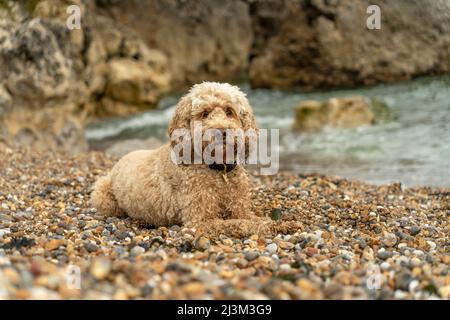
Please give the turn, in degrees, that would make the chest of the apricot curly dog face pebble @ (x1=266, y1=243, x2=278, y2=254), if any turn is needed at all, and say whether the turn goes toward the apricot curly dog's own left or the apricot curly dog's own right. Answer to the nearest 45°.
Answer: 0° — it already faces it

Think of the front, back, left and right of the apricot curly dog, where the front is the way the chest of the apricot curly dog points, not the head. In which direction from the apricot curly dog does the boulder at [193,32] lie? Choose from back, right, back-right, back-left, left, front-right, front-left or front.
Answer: back-left

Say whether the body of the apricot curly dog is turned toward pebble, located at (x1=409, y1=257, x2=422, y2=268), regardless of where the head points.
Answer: yes

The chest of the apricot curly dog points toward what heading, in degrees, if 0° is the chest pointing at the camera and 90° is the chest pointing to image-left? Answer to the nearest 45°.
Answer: approximately 315°

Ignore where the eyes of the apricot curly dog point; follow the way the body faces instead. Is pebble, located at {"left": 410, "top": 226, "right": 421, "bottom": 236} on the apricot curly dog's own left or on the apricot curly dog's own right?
on the apricot curly dog's own left

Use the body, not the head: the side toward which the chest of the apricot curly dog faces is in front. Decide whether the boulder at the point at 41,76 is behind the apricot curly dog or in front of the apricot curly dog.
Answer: behind

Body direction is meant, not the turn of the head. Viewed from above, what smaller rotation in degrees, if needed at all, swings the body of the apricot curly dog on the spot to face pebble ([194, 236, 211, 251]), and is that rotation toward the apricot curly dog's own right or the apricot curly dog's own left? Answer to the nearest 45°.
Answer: approximately 45° to the apricot curly dog's own right
